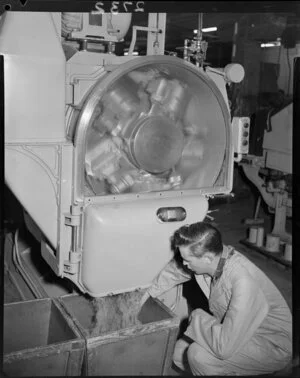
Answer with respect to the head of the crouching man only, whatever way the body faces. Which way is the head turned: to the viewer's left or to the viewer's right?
to the viewer's left

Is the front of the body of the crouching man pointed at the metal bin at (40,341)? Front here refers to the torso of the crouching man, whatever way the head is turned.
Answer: yes

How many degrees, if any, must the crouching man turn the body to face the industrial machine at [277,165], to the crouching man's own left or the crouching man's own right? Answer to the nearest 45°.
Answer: approximately 90° to the crouching man's own right

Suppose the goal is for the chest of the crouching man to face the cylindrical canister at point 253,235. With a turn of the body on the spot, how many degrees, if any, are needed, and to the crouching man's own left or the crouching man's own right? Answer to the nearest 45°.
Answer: approximately 90° to the crouching man's own right

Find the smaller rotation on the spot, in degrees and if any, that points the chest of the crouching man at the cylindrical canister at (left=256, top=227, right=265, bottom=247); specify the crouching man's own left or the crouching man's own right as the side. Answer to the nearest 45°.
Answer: approximately 90° to the crouching man's own right

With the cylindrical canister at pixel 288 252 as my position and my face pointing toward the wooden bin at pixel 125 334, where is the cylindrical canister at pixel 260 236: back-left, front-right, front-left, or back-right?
back-right

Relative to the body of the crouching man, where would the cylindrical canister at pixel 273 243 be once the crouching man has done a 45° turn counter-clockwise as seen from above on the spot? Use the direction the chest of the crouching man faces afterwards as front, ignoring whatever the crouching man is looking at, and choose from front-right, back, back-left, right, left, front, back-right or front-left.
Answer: back-right

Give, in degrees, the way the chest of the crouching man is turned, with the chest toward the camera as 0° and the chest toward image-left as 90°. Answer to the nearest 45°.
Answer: approximately 90°

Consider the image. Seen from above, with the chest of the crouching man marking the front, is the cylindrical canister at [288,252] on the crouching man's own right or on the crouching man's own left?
on the crouching man's own right
